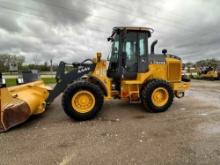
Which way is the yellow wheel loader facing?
to the viewer's left

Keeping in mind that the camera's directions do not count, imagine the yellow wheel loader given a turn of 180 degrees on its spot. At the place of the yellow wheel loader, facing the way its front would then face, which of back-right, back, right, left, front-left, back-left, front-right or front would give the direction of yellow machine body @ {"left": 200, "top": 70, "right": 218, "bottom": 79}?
front-left
